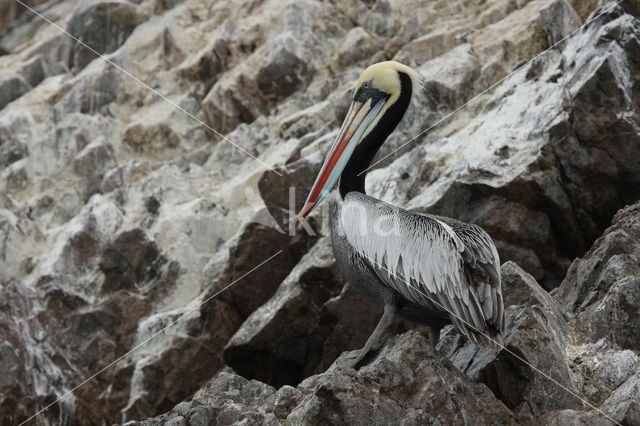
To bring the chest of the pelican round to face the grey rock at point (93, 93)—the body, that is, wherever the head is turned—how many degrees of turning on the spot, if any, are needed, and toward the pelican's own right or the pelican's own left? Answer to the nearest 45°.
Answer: approximately 45° to the pelican's own right

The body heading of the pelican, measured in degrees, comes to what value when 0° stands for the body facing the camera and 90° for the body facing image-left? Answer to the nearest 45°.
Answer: approximately 90°

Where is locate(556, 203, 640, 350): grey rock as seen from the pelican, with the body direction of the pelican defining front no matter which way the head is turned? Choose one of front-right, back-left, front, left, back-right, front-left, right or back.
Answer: back

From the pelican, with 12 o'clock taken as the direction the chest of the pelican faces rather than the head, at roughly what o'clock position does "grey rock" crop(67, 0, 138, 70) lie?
The grey rock is roughly at 2 o'clock from the pelican.

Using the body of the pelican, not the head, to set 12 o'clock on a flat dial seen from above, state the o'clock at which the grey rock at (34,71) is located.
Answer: The grey rock is roughly at 2 o'clock from the pelican.

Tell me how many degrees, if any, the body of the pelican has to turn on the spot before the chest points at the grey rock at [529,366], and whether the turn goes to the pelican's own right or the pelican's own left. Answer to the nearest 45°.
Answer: approximately 135° to the pelican's own left
